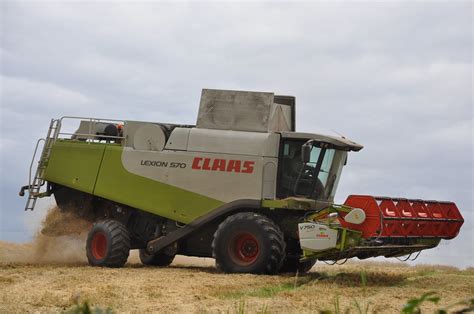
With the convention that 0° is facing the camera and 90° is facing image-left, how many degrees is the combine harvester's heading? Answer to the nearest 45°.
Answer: approximately 315°
